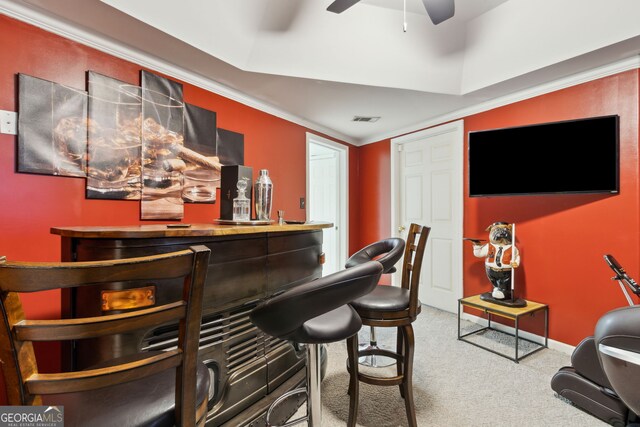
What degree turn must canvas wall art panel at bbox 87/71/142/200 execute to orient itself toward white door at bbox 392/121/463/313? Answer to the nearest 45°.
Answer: approximately 45° to its left

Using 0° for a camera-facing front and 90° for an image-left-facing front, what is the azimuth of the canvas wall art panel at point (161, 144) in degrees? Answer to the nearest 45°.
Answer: approximately 315°

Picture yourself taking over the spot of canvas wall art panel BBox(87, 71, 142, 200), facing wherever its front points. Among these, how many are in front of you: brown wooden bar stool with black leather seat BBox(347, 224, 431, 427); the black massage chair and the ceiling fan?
3
